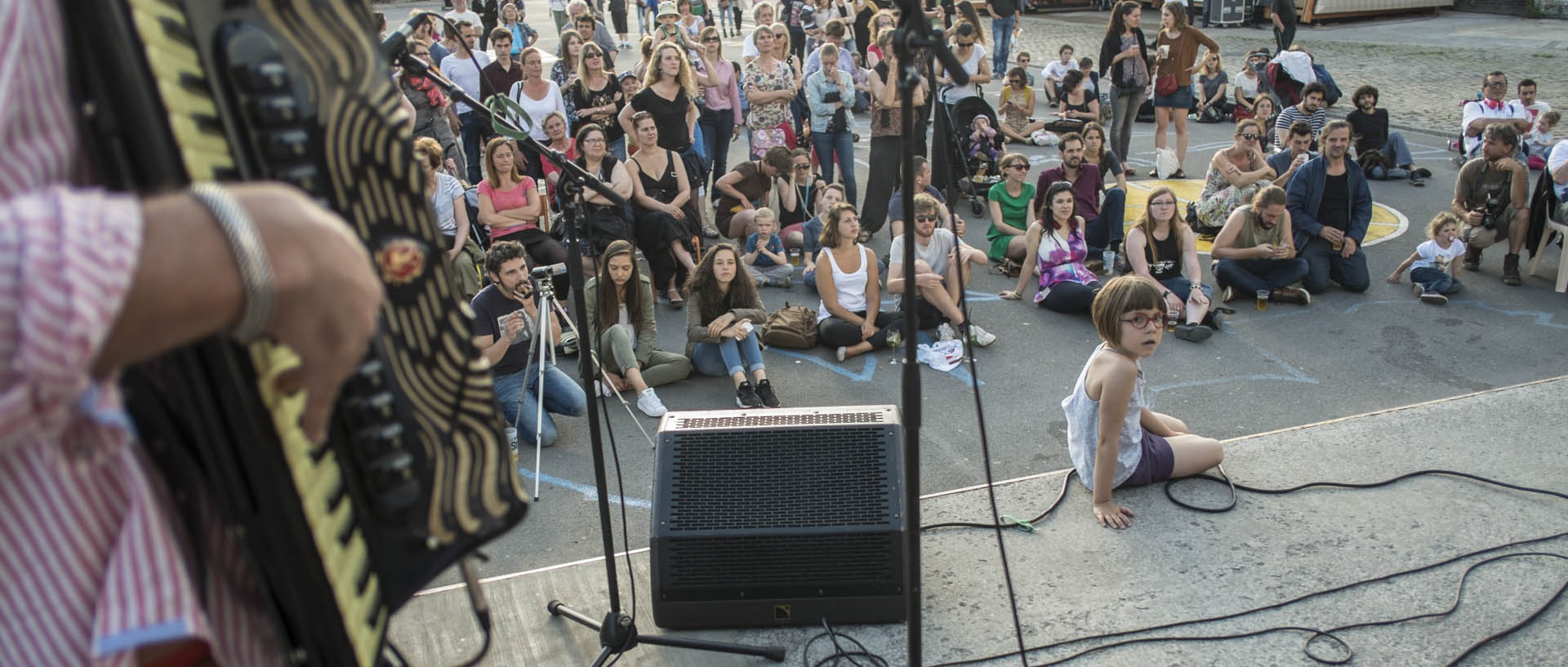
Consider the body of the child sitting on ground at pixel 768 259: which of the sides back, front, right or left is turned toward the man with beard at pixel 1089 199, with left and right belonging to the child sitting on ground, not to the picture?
left

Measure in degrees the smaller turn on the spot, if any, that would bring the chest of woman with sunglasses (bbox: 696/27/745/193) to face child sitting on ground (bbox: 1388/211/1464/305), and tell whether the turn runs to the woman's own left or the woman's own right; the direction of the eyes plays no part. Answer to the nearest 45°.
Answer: approximately 45° to the woman's own left

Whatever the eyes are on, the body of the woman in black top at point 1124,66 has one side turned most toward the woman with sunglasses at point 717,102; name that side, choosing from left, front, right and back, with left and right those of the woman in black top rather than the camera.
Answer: right

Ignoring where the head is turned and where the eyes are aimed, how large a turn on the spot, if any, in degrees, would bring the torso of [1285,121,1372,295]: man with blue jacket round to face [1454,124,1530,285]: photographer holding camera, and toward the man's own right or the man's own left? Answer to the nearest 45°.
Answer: approximately 135° to the man's own left

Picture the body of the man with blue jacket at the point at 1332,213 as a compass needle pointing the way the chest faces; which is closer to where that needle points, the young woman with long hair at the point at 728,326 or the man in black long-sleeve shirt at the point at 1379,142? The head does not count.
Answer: the young woman with long hair

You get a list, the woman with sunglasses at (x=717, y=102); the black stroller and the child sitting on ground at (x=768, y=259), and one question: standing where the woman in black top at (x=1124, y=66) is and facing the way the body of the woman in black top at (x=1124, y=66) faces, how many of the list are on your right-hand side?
3

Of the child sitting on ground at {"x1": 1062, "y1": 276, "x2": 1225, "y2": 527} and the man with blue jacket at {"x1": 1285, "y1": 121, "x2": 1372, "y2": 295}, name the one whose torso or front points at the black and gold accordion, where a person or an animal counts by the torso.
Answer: the man with blue jacket

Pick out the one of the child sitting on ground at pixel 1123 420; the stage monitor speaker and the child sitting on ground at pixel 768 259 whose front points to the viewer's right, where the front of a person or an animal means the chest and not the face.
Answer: the child sitting on ground at pixel 1123 420

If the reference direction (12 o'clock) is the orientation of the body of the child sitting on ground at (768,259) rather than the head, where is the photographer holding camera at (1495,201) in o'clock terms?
The photographer holding camera is roughly at 9 o'clock from the child sitting on ground.
